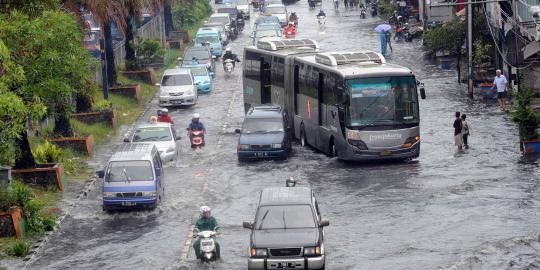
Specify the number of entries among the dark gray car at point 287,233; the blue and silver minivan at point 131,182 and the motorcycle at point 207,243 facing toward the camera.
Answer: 3

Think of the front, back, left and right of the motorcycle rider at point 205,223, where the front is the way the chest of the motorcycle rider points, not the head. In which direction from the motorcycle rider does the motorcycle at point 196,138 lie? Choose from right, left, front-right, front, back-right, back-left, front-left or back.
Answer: back

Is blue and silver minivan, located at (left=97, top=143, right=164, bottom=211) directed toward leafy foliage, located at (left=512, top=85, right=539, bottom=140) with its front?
no

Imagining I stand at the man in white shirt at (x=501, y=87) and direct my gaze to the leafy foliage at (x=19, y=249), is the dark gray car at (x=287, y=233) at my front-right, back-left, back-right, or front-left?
front-left

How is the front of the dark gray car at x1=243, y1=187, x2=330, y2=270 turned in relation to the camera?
facing the viewer

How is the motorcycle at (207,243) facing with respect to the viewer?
toward the camera

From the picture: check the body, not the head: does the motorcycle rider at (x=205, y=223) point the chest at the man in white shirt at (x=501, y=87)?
no

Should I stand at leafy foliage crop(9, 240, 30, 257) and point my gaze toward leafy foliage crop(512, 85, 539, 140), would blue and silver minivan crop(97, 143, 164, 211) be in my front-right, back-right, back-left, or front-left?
front-left

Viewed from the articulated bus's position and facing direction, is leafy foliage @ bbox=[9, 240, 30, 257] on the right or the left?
on its right

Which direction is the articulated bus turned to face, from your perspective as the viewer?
facing the viewer and to the right of the viewer

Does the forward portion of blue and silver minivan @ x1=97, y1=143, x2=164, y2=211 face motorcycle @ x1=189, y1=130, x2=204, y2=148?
no

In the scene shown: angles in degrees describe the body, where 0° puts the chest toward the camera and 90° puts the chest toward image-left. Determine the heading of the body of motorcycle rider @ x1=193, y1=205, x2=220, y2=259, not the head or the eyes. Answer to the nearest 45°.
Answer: approximately 0°

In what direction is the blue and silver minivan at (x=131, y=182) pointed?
toward the camera
